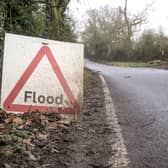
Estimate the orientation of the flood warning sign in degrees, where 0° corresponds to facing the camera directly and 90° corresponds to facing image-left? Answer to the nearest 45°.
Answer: approximately 0°

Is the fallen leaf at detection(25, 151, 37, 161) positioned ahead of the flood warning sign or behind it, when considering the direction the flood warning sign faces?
ahead

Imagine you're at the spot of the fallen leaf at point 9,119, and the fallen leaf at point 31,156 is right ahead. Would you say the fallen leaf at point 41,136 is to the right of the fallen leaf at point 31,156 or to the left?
left

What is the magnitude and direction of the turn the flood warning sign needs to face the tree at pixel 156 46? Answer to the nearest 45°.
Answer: approximately 180°
